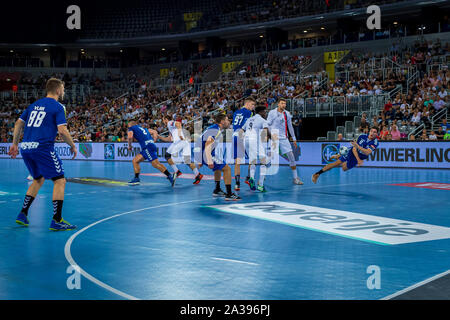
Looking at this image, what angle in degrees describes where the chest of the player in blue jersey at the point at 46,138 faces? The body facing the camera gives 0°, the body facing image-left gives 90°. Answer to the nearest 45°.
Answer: approximately 225°

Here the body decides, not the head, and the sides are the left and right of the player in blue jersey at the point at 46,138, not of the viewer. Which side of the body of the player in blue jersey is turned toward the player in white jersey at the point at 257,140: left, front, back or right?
front

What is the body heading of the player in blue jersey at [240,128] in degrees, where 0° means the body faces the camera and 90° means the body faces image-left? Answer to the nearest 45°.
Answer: approximately 225°

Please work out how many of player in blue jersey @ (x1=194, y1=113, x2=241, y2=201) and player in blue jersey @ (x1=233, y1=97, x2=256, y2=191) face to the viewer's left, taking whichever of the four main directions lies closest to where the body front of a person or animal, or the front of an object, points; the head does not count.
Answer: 0

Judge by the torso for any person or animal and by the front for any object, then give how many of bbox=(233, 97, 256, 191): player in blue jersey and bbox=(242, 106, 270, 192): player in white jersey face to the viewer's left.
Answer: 0
